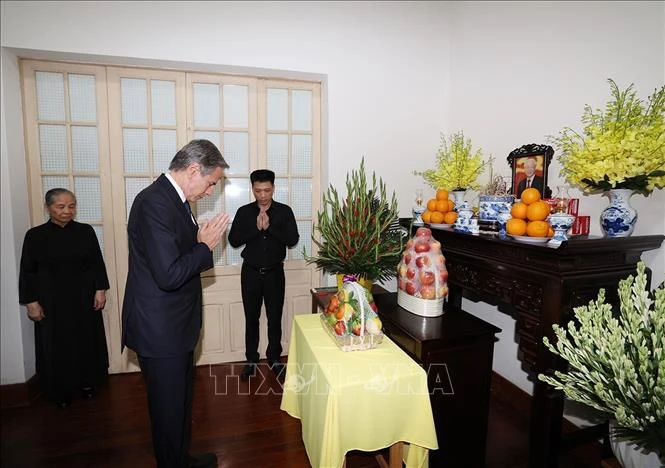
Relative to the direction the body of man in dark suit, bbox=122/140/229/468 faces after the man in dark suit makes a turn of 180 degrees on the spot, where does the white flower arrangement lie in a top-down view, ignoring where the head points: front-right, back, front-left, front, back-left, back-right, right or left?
back-left

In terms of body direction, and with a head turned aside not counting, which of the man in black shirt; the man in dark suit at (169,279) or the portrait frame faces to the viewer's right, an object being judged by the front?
the man in dark suit

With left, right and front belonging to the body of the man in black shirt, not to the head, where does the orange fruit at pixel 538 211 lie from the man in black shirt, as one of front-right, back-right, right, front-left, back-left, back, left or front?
front-left

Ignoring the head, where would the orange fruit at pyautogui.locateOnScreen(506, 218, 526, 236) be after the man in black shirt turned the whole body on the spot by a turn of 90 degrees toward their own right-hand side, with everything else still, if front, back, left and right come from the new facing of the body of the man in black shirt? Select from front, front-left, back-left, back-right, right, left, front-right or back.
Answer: back-left

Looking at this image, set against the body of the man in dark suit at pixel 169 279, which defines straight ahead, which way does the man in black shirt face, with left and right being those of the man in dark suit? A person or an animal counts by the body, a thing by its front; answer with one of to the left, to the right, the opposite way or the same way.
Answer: to the right

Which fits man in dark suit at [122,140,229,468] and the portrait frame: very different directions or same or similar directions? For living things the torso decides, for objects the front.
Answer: very different directions

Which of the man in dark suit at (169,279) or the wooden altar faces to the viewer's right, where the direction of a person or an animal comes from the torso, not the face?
the man in dark suit

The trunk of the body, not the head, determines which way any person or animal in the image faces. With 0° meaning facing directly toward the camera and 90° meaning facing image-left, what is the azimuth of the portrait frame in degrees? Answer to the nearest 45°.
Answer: approximately 45°

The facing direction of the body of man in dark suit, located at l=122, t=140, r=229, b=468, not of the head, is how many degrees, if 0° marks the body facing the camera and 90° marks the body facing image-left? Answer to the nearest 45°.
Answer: approximately 270°

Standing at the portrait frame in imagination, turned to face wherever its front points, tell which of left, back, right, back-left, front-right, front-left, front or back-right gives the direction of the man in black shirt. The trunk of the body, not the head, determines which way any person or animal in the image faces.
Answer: front-right

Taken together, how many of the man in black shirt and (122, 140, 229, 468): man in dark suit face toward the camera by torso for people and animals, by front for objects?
1

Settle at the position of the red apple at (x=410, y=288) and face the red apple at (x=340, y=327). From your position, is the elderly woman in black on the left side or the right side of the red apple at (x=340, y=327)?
right

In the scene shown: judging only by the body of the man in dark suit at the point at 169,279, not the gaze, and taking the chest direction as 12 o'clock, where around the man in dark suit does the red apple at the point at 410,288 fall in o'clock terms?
The red apple is roughly at 12 o'clock from the man in dark suit.
